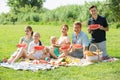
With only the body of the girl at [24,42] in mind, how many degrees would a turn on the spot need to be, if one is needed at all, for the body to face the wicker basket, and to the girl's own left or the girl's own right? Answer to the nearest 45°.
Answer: approximately 90° to the girl's own left

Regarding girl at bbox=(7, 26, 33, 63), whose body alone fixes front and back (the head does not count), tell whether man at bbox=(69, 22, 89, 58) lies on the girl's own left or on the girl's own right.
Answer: on the girl's own left

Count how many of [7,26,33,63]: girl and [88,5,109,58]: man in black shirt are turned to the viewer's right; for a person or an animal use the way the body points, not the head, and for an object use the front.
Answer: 0

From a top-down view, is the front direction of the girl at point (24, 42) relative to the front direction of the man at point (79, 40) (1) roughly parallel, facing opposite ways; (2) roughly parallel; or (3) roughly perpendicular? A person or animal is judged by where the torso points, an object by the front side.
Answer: roughly parallel

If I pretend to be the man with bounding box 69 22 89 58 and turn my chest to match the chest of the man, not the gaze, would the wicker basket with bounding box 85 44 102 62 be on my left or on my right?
on my left

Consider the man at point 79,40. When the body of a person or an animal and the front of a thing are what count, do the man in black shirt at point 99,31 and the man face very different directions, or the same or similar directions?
same or similar directions

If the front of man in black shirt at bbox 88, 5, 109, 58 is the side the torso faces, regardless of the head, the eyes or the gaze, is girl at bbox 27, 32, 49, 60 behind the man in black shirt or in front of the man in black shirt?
in front

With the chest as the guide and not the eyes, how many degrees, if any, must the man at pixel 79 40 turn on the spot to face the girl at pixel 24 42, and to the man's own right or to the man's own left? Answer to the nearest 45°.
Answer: approximately 45° to the man's own right

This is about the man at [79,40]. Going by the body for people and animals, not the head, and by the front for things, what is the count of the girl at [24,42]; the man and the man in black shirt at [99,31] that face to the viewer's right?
0
